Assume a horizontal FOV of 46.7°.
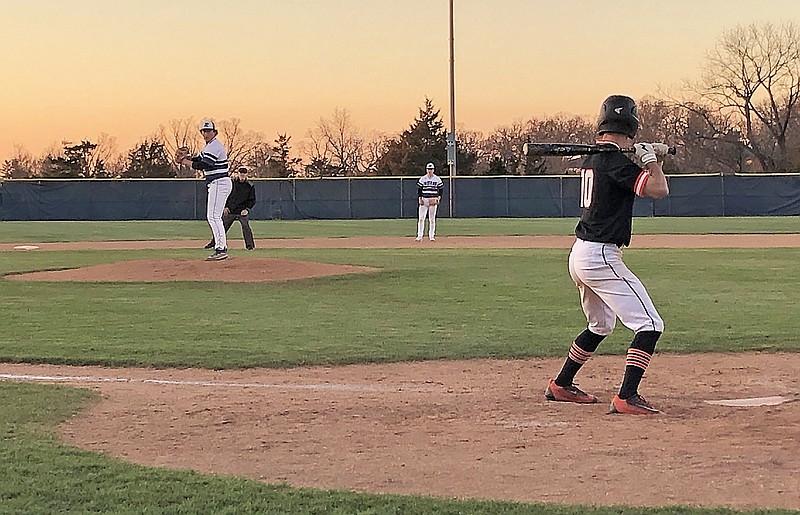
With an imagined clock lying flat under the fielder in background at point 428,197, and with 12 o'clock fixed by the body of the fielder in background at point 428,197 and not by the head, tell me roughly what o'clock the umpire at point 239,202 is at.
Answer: the umpire at point 239,202 is roughly at 1 o'clock from the fielder in background at point 428,197.

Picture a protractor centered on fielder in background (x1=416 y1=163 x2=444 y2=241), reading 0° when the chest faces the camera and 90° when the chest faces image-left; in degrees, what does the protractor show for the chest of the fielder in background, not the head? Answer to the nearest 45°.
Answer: approximately 0°

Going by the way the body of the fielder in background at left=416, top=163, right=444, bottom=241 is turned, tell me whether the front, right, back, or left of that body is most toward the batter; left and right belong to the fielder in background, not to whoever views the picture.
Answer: front

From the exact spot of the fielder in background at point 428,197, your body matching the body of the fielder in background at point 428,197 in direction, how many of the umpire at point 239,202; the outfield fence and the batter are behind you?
1

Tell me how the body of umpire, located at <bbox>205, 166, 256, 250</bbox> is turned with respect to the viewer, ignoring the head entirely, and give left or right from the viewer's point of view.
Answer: facing the viewer

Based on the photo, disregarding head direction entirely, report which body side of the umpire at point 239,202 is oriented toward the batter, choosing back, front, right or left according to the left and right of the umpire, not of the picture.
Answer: front

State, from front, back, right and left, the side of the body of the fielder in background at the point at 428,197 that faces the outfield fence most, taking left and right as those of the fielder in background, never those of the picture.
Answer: back

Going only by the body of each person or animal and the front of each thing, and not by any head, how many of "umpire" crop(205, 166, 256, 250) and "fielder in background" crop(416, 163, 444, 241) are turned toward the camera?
2
